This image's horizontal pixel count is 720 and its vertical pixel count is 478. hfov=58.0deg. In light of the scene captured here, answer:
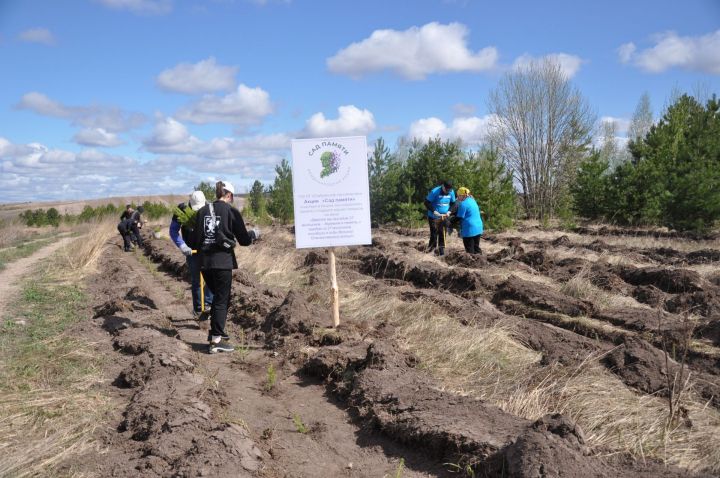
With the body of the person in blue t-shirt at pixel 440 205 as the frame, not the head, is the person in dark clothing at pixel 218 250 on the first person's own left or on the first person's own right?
on the first person's own right

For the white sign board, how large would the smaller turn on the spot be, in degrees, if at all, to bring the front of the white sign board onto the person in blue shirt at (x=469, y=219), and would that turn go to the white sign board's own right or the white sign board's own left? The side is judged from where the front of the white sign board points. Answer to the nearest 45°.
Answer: approximately 135° to the white sign board's own left

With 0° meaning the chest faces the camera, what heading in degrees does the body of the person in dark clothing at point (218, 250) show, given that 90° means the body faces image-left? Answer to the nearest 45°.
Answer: approximately 225°

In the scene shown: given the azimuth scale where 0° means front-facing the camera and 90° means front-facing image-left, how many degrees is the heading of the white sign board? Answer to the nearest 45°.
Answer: approximately 0°

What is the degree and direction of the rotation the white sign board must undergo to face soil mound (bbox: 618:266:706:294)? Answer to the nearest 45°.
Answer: approximately 135° to its left

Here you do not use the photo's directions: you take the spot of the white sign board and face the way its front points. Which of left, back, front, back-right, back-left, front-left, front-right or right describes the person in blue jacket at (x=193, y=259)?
back-right

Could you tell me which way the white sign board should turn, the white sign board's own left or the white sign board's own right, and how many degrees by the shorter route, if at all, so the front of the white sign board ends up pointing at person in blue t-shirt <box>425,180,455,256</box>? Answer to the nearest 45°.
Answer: approximately 180°

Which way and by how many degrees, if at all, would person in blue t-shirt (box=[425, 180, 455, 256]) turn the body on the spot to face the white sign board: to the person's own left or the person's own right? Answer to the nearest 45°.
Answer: approximately 45° to the person's own right

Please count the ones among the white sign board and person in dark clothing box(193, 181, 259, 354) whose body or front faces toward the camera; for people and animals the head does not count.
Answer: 1
